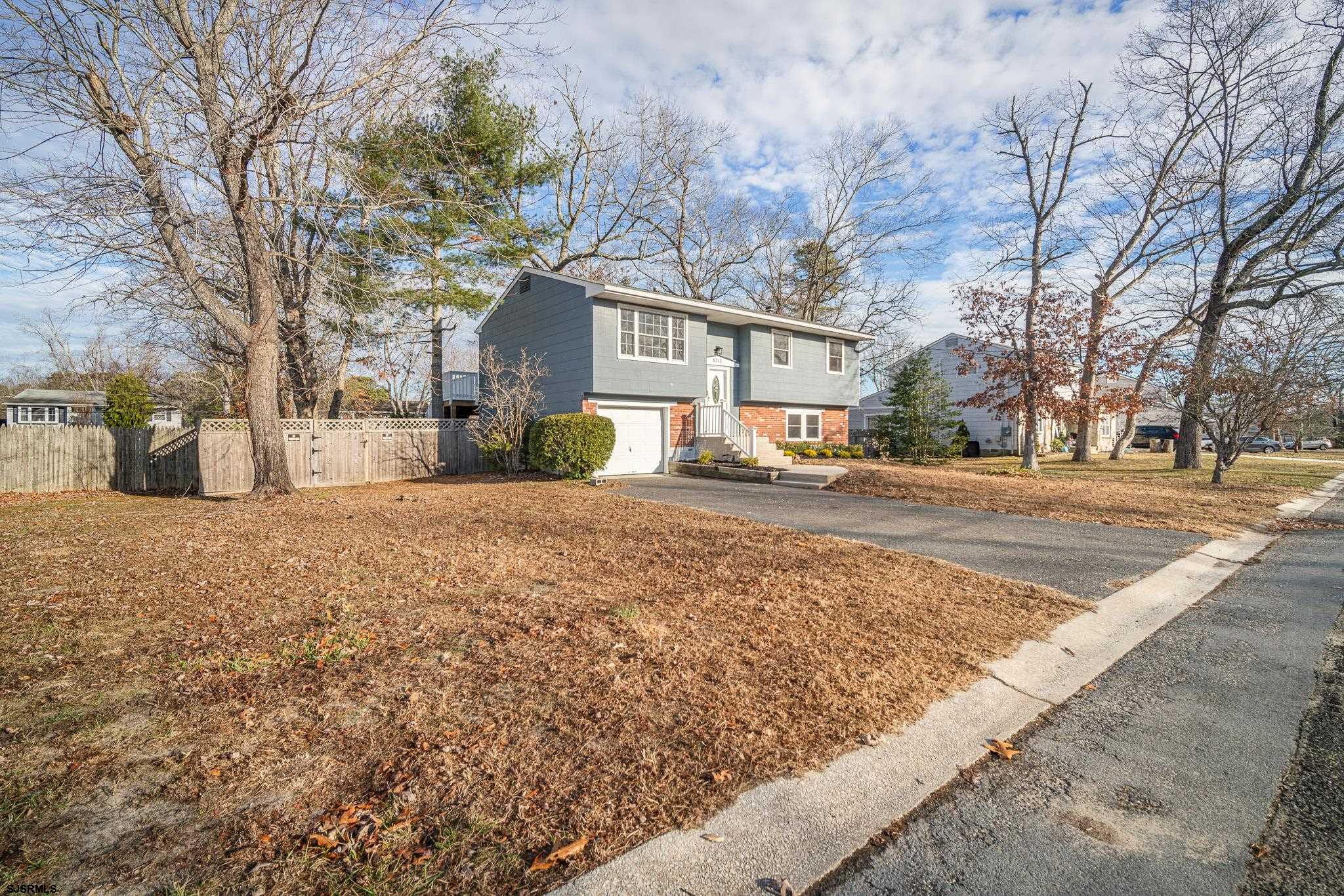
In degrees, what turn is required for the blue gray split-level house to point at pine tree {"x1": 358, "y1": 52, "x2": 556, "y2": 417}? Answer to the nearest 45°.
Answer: approximately 135° to its right

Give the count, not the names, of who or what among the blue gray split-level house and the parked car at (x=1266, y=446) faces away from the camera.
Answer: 0

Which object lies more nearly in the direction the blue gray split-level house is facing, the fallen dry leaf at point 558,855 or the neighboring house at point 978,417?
the fallen dry leaf

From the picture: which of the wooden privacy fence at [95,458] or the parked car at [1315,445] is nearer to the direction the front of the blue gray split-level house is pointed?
the parked car

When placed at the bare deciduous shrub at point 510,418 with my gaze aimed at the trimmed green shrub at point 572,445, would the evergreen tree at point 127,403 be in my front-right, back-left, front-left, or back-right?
back-right

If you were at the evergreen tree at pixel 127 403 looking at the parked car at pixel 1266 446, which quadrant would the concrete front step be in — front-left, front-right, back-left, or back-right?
front-right

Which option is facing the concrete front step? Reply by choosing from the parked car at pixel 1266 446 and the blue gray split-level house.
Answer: the blue gray split-level house

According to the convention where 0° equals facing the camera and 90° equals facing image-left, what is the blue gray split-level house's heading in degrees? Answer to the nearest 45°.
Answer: approximately 315°

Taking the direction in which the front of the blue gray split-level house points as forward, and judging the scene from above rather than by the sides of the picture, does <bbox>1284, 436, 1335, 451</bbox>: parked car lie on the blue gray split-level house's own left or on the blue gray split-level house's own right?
on the blue gray split-level house's own left
